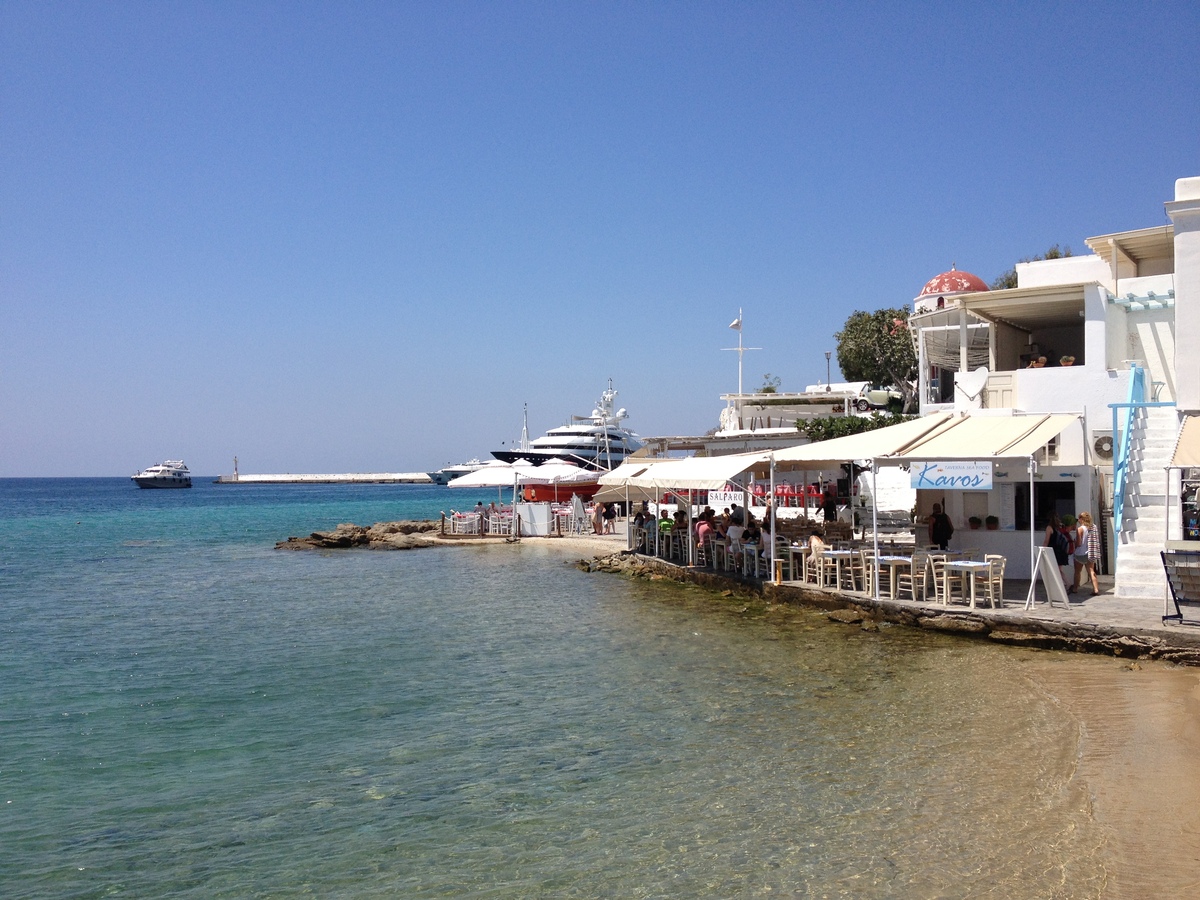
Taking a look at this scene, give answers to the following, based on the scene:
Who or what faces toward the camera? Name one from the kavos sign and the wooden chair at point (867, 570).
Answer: the kavos sign

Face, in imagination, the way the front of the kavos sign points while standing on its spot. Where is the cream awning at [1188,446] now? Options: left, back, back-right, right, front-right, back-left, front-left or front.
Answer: left

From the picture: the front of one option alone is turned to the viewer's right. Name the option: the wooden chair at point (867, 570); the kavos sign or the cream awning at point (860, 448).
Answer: the wooden chair

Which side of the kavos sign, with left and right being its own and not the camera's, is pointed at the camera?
front
